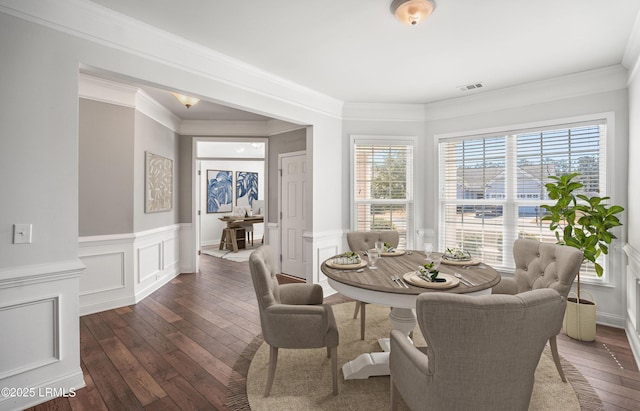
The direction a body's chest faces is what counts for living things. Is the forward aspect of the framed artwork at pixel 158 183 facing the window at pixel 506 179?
yes

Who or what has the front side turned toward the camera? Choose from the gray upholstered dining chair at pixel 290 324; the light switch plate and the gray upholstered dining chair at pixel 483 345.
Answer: the light switch plate

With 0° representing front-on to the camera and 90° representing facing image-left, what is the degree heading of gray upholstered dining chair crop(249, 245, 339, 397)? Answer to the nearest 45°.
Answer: approximately 270°

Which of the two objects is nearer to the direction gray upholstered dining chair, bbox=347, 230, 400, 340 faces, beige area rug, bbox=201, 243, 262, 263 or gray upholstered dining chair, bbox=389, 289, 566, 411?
the gray upholstered dining chair

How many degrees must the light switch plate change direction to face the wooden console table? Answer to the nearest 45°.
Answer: approximately 135° to its left

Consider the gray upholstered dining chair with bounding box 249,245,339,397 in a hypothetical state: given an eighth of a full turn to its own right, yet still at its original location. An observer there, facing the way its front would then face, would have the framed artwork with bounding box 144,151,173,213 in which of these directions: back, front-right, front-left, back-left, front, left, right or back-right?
back

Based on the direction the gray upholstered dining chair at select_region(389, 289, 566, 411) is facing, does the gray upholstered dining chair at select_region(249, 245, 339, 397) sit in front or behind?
in front

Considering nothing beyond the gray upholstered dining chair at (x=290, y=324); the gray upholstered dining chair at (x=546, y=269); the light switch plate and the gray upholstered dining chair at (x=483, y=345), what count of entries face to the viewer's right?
1

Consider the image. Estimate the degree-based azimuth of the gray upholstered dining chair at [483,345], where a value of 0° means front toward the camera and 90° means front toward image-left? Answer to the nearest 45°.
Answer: approximately 135°

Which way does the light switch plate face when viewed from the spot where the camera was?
facing the viewer

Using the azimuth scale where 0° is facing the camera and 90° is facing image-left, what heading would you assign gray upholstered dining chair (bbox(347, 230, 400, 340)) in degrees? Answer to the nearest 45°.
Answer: approximately 315°

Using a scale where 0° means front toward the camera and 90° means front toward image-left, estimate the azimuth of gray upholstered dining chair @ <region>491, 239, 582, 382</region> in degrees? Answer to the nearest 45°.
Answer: approximately 45°

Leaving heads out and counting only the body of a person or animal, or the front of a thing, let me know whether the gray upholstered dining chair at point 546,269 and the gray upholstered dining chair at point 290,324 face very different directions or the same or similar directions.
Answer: very different directions

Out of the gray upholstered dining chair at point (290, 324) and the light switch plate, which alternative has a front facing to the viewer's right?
the gray upholstered dining chair

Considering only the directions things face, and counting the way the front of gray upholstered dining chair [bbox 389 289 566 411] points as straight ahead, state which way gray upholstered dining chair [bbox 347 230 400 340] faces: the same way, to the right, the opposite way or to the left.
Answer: the opposite way

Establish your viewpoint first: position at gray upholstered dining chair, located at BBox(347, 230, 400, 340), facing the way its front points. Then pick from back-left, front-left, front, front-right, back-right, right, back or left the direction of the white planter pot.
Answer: front-left

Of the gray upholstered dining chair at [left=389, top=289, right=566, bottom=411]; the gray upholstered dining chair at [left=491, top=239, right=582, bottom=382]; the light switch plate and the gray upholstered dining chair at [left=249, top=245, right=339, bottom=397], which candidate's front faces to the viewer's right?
the gray upholstered dining chair at [left=249, top=245, right=339, bottom=397]
